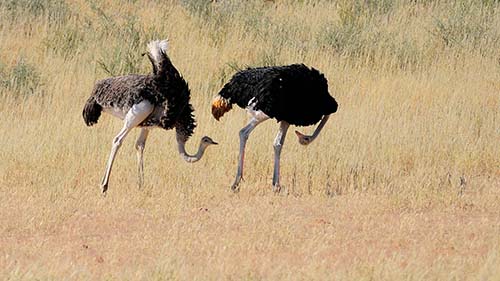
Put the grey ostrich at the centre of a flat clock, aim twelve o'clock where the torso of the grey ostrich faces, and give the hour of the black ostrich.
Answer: The black ostrich is roughly at 12 o'clock from the grey ostrich.

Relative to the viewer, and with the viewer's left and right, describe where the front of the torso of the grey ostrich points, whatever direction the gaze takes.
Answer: facing to the right of the viewer

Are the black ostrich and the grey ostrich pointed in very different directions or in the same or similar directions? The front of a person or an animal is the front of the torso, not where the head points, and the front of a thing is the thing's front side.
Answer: same or similar directions

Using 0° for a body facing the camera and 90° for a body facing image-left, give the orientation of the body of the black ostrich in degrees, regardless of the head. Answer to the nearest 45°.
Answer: approximately 270°

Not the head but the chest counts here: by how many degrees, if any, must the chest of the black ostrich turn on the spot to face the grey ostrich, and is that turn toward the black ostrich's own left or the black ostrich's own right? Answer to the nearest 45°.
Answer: approximately 180°

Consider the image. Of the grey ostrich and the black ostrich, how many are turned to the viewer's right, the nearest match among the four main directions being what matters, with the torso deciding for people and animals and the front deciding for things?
2
